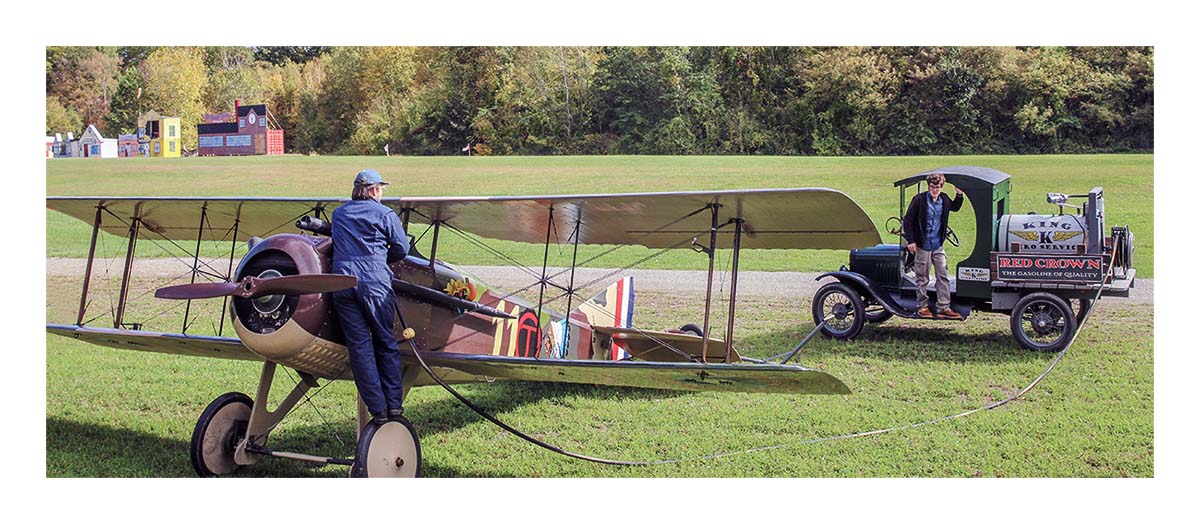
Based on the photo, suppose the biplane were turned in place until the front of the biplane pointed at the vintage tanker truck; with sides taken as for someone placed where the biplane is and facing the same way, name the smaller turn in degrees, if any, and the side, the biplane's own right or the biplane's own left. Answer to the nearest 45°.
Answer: approximately 180°

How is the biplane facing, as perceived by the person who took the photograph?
facing the viewer and to the left of the viewer

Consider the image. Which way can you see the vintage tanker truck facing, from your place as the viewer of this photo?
facing to the left of the viewer

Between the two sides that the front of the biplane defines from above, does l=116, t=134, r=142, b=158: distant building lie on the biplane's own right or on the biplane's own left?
on the biplane's own right

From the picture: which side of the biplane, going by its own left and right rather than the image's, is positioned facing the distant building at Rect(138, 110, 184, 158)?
right

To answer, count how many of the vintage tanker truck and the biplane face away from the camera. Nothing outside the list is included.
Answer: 0

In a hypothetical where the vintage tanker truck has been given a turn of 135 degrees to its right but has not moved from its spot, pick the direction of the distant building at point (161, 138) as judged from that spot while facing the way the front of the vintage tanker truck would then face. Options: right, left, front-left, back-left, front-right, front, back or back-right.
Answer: back-left

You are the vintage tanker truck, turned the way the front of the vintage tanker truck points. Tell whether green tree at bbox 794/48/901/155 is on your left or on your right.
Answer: on your right

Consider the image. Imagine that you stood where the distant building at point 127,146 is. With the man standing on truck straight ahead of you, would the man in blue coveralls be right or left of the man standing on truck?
right

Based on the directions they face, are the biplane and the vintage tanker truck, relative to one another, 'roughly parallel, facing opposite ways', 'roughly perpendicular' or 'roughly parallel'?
roughly perpendicular

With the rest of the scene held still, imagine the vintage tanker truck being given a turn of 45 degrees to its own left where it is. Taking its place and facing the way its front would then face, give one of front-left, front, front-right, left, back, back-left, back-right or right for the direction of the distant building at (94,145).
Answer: front-right

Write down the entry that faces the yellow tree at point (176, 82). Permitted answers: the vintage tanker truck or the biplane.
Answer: the vintage tanker truck

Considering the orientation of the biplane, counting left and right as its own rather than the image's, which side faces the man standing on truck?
back

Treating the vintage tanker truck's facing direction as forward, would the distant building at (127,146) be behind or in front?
in front
